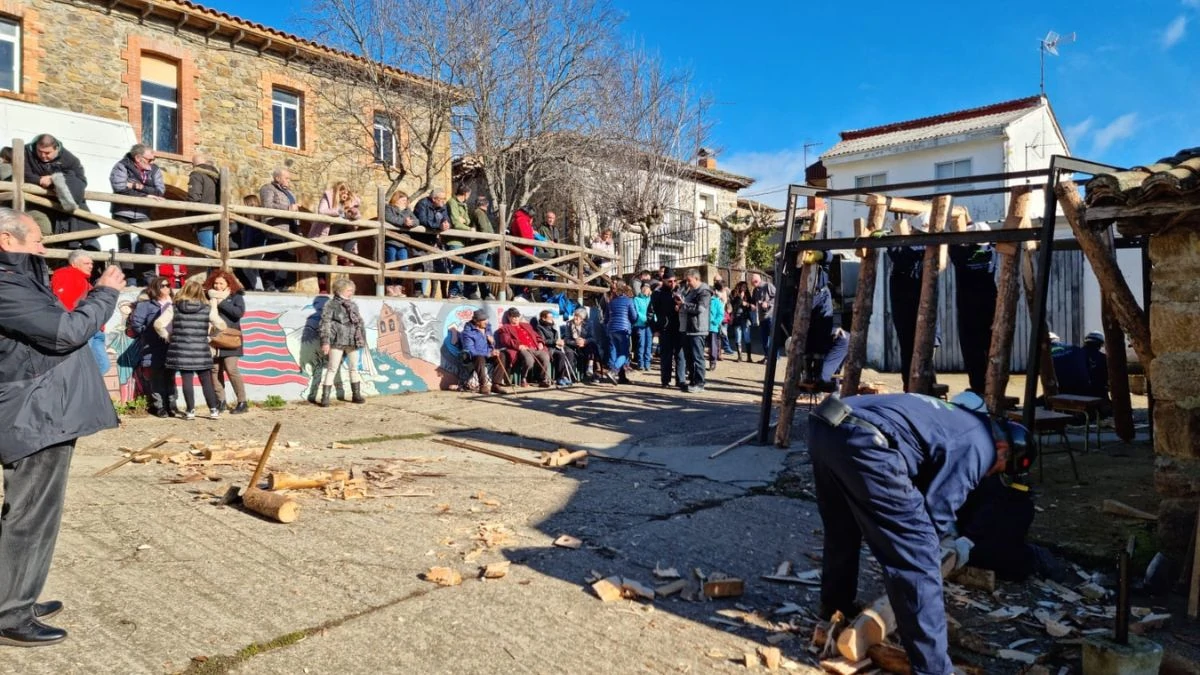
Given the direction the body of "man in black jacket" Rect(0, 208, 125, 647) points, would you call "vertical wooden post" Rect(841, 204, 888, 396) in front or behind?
in front

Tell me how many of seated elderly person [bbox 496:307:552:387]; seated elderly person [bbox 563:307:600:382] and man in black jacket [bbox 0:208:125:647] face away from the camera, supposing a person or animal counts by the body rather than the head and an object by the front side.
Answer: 0

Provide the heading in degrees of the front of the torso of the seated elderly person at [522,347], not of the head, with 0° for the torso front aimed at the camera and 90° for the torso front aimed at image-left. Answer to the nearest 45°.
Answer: approximately 315°

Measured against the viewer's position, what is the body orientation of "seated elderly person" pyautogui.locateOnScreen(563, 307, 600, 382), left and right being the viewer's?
facing the viewer and to the right of the viewer

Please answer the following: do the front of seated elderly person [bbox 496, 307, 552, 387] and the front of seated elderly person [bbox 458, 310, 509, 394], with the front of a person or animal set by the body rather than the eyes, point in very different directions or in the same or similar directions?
same or similar directions

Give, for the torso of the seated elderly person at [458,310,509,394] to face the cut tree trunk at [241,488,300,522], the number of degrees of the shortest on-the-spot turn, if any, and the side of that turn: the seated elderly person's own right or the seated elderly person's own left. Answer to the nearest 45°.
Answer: approximately 45° to the seated elderly person's own right

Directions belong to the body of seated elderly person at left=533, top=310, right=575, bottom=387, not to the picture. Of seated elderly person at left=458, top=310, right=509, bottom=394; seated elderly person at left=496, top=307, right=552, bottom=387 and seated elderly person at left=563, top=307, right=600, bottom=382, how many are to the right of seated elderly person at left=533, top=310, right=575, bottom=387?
2

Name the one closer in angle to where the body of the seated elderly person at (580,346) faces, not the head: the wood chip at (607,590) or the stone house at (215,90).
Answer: the wood chip

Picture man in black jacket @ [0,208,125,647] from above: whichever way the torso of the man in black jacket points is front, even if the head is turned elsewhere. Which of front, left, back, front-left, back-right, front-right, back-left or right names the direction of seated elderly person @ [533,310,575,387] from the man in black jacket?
front-left

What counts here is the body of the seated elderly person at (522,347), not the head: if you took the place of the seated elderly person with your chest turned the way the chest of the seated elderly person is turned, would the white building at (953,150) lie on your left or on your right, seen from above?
on your left

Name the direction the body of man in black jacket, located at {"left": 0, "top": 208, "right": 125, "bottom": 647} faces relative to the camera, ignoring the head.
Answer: to the viewer's right

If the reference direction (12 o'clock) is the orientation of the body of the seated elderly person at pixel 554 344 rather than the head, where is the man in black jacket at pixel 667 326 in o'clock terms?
The man in black jacket is roughly at 11 o'clock from the seated elderly person.

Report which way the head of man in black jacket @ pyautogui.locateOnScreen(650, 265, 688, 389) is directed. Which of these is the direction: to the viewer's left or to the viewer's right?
to the viewer's right

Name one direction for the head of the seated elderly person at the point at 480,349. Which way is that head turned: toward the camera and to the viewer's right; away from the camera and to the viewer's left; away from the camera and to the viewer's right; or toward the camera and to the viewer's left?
toward the camera and to the viewer's right

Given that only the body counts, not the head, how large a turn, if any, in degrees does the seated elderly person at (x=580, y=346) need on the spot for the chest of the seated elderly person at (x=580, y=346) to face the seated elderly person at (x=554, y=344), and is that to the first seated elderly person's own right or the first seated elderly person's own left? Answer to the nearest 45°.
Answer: approximately 90° to the first seated elderly person's own right
